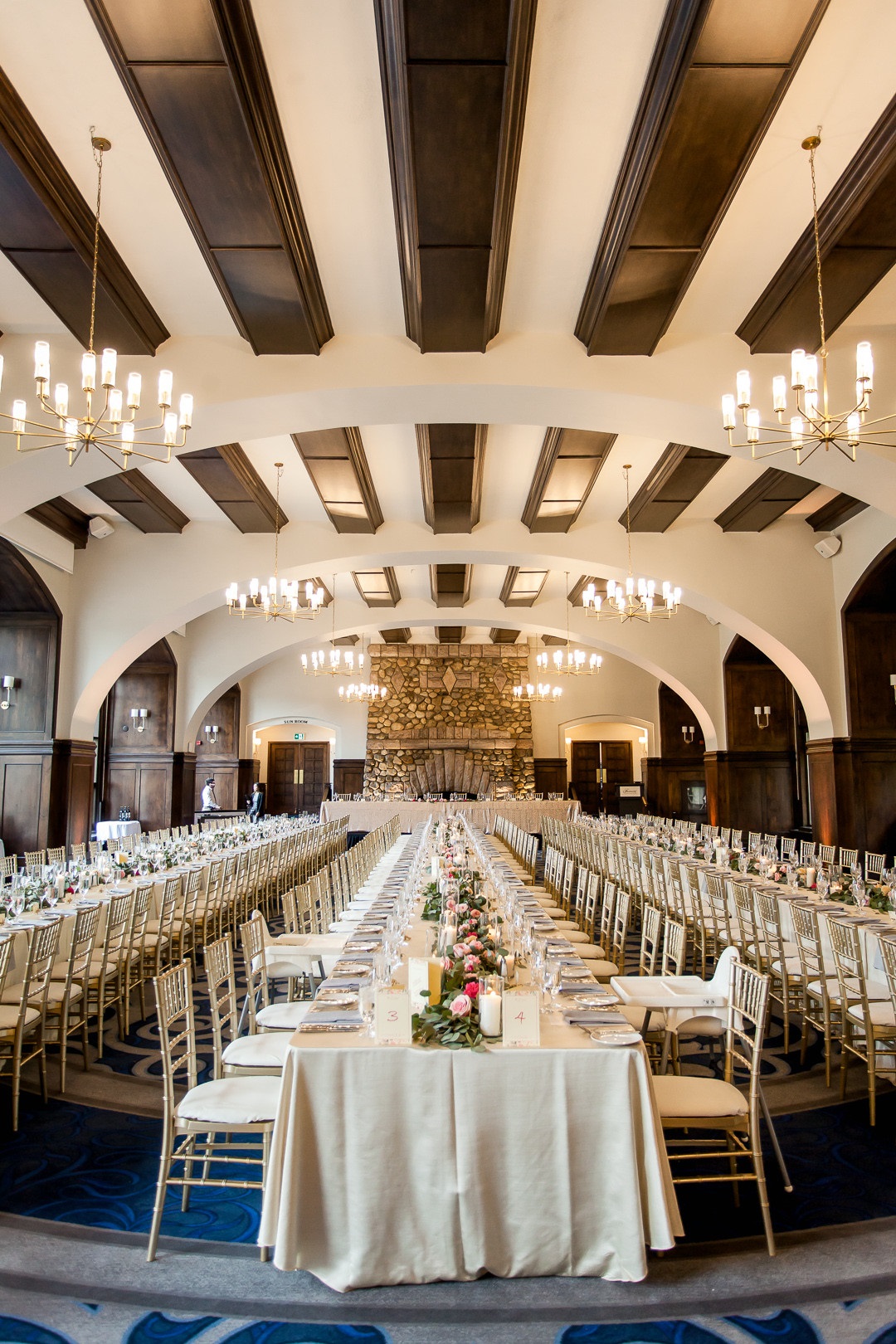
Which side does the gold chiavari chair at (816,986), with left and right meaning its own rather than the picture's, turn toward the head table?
left

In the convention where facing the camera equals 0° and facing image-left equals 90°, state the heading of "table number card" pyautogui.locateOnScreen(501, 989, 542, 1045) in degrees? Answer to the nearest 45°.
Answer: approximately 0°

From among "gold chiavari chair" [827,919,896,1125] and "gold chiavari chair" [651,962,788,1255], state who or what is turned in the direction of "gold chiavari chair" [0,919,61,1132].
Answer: "gold chiavari chair" [651,962,788,1255]

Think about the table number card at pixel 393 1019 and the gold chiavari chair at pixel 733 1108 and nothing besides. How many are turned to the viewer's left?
1

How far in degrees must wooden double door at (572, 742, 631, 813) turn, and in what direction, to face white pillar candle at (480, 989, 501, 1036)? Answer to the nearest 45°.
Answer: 0° — it already faces it

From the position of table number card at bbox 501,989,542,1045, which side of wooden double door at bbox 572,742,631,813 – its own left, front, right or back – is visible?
front

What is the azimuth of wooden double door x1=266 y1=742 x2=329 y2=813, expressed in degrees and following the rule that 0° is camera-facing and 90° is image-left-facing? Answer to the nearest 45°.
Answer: approximately 0°

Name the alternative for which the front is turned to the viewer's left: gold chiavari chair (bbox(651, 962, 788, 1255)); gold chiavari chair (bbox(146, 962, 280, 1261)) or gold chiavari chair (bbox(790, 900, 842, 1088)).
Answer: gold chiavari chair (bbox(651, 962, 788, 1255))

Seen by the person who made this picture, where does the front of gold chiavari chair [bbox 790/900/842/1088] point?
facing away from the viewer and to the right of the viewer

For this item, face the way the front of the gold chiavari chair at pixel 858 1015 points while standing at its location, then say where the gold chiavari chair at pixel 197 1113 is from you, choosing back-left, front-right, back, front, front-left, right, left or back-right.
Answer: back

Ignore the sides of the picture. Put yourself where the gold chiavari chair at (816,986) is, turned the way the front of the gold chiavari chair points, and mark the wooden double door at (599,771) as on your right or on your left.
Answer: on your left

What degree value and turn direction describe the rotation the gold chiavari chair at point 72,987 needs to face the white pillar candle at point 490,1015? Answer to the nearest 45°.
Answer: approximately 180°

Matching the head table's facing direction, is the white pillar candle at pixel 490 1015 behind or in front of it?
in front
